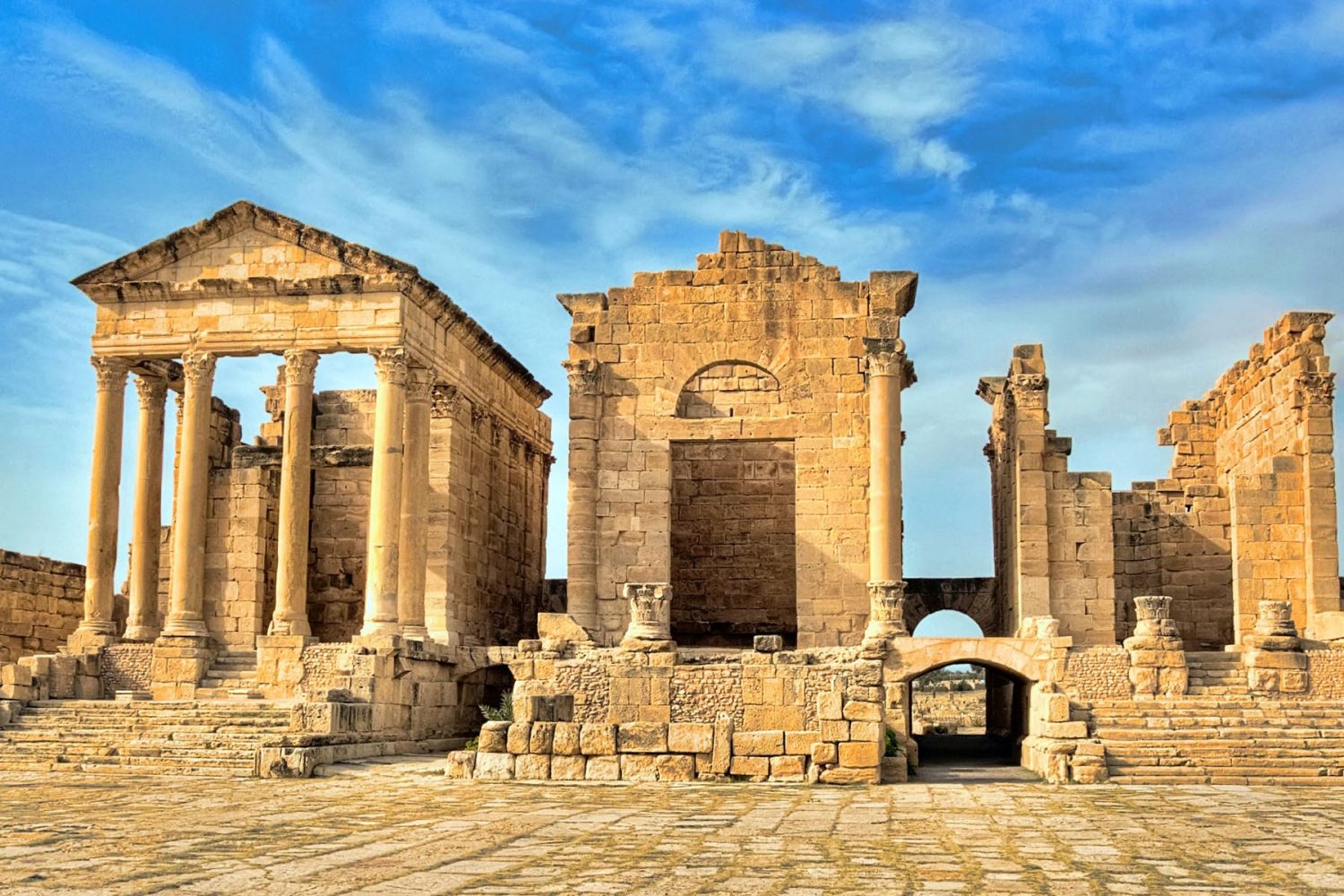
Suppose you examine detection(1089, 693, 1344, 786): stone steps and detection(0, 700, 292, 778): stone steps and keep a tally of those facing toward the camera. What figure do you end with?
2

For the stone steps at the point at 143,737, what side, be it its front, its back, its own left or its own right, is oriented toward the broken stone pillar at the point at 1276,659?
left

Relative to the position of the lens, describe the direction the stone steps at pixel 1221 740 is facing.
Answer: facing the viewer

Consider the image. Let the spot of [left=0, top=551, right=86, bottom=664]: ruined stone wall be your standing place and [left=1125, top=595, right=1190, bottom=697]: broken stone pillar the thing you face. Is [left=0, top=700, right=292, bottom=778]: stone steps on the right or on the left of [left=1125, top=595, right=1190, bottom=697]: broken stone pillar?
right

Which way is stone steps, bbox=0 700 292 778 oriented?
toward the camera

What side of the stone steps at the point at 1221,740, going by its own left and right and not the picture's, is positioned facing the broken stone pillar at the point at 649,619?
right

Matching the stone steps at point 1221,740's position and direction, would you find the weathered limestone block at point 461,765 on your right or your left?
on your right

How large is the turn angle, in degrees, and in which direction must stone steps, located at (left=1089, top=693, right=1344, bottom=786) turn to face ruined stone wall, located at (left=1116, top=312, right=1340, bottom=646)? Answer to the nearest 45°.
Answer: approximately 180°

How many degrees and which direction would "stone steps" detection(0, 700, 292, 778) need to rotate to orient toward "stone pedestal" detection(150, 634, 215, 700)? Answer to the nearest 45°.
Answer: approximately 180°

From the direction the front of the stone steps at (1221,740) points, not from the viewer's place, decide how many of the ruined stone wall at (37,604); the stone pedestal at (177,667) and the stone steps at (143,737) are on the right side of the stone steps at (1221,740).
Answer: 3

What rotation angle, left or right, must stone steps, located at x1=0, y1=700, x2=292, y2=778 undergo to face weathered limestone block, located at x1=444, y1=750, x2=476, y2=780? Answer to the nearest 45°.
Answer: approximately 45° to its left

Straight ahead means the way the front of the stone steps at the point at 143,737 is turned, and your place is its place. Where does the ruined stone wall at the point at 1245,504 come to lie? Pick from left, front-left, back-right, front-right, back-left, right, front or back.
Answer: left

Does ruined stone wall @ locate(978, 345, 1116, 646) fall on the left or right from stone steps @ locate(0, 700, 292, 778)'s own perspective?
on its left
